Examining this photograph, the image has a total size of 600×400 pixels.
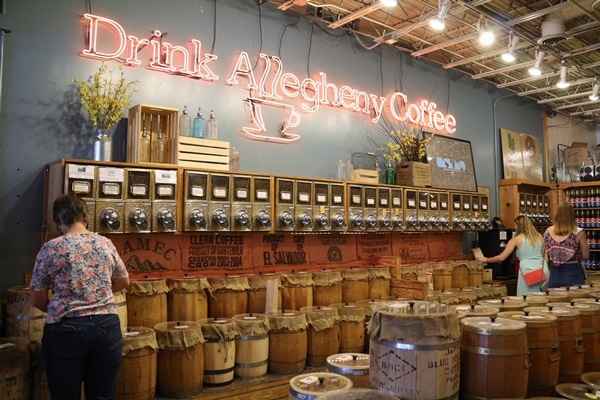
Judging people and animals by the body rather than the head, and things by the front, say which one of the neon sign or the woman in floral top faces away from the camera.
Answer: the woman in floral top

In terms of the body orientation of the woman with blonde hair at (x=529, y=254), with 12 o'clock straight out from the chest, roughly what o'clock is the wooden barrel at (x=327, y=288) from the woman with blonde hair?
The wooden barrel is roughly at 9 o'clock from the woman with blonde hair.

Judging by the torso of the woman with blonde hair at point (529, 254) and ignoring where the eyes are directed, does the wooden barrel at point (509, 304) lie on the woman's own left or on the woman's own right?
on the woman's own left

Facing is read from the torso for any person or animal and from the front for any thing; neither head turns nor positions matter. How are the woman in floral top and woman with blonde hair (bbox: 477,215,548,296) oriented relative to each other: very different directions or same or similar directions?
same or similar directions

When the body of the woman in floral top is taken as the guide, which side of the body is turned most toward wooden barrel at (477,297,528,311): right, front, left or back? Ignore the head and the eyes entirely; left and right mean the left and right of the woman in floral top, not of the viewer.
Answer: right

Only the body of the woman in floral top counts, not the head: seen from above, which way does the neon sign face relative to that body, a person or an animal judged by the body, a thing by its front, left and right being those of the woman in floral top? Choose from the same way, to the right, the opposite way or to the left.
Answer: the opposite way

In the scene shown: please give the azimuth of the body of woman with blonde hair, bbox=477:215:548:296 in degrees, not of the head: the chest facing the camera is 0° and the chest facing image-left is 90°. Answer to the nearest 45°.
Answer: approximately 135°

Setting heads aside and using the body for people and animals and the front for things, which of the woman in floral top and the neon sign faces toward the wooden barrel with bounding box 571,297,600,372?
the neon sign

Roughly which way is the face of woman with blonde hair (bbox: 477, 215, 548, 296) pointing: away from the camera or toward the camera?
away from the camera

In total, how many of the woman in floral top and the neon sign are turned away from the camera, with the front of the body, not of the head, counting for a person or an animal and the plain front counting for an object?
1

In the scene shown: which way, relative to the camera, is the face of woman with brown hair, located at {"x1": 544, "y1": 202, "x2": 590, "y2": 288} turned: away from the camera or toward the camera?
away from the camera

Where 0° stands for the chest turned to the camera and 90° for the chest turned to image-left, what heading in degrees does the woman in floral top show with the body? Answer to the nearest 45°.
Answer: approximately 180°

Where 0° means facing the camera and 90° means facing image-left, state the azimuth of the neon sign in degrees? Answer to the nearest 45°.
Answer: approximately 315°

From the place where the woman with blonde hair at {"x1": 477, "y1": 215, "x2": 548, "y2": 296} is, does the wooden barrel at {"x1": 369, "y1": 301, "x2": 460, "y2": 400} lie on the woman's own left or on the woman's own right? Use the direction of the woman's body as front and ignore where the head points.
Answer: on the woman's own left

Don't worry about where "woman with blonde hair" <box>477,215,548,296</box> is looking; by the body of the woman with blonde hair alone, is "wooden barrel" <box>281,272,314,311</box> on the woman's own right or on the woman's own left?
on the woman's own left

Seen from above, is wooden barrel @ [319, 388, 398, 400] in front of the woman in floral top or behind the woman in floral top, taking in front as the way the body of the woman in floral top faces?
behind
